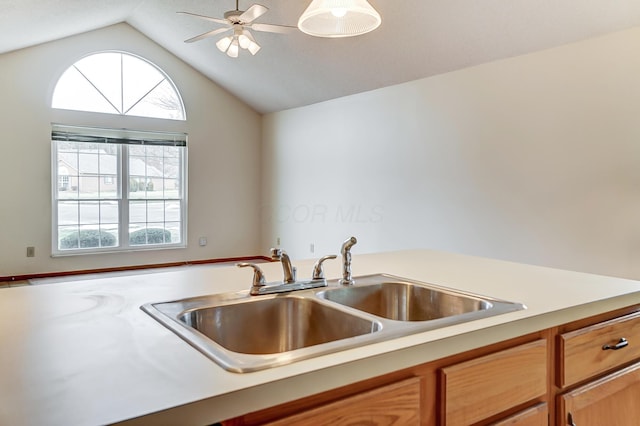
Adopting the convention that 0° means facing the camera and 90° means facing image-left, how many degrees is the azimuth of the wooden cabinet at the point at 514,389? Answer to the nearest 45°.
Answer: approximately 315°

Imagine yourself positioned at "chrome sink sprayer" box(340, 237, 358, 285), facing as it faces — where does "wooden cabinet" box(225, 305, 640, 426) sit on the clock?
The wooden cabinet is roughly at 12 o'clock from the chrome sink sprayer.

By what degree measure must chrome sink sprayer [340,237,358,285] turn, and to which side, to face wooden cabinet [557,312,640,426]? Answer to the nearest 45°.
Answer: approximately 45° to its left

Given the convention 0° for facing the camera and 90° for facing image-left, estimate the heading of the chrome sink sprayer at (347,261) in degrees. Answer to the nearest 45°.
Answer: approximately 315°

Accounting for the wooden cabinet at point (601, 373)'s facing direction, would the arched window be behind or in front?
behind
